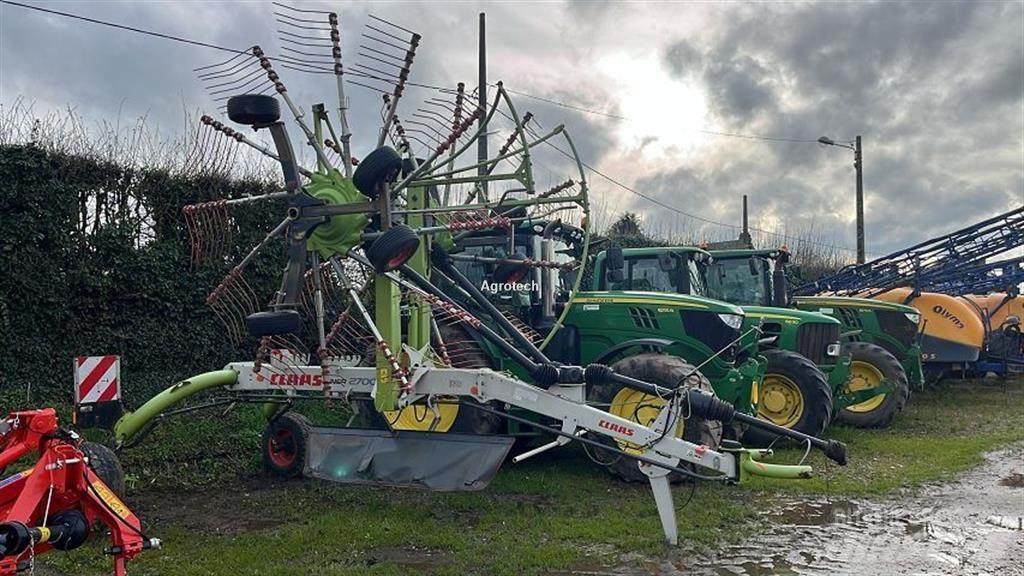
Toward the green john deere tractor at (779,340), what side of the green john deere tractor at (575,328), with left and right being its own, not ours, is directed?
left

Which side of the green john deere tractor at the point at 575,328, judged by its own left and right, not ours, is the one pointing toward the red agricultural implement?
right

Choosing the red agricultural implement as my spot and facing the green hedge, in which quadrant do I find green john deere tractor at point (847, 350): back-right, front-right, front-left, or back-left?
front-right

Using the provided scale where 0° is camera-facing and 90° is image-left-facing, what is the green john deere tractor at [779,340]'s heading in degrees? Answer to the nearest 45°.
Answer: approximately 315°

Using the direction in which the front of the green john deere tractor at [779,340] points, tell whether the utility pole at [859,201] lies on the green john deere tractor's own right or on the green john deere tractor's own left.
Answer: on the green john deere tractor's own left

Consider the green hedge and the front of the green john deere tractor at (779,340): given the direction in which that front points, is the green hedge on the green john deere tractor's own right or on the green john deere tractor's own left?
on the green john deere tractor's own right

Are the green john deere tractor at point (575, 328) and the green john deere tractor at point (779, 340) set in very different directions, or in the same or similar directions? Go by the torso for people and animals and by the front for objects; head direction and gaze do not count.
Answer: same or similar directions

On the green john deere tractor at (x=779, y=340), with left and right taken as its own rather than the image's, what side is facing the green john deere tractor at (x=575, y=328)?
right

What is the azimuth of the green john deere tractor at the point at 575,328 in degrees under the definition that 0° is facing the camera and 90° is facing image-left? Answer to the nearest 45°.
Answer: approximately 315°

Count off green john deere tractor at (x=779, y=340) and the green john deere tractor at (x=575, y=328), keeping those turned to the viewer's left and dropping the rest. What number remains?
0

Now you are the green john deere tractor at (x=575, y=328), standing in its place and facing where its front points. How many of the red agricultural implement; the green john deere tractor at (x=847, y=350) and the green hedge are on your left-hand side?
1

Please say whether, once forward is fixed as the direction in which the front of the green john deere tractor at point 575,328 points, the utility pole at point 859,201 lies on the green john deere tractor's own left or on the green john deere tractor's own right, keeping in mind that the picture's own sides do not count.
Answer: on the green john deere tractor's own left

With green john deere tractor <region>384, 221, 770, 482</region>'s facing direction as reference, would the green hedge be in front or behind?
behind

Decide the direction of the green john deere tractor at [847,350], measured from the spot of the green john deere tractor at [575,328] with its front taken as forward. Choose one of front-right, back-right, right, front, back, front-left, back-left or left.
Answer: left

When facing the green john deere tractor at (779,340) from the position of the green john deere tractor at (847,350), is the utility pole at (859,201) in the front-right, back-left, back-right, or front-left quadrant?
back-right
